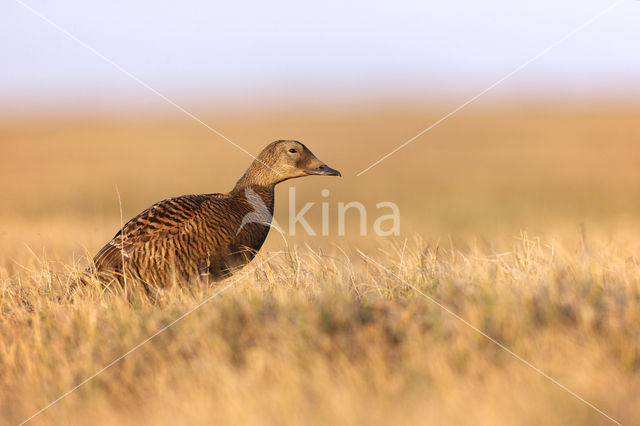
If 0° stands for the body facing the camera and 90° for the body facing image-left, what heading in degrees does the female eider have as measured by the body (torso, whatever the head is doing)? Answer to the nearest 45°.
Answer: approximately 270°
